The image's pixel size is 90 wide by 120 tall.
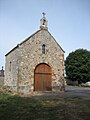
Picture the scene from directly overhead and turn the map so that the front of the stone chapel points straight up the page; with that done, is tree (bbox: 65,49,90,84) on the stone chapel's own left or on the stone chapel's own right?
on the stone chapel's own left

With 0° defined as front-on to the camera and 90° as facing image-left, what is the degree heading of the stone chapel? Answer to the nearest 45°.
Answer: approximately 315°
